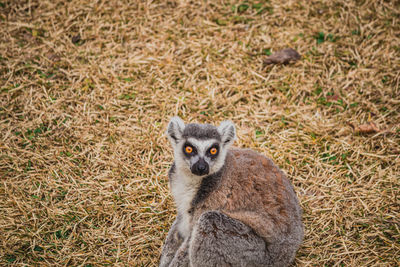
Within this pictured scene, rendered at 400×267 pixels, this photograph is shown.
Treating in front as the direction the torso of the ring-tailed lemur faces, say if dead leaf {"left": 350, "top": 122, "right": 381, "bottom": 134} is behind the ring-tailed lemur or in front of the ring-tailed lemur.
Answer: behind

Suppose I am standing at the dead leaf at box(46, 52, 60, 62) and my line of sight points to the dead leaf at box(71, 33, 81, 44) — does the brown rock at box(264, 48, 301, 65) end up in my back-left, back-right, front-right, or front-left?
front-right
